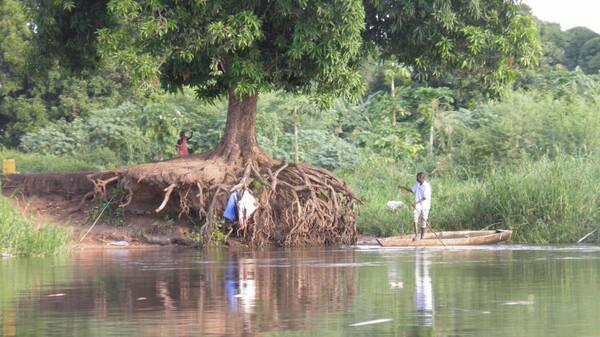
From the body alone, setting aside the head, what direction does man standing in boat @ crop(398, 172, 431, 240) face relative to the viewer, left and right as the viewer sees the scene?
facing the viewer and to the left of the viewer

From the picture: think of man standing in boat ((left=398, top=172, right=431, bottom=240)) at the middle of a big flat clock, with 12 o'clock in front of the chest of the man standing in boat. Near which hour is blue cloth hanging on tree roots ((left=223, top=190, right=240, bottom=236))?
The blue cloth hanging on tree roots is roughly at 1 o'clock from the man standing in boat.
